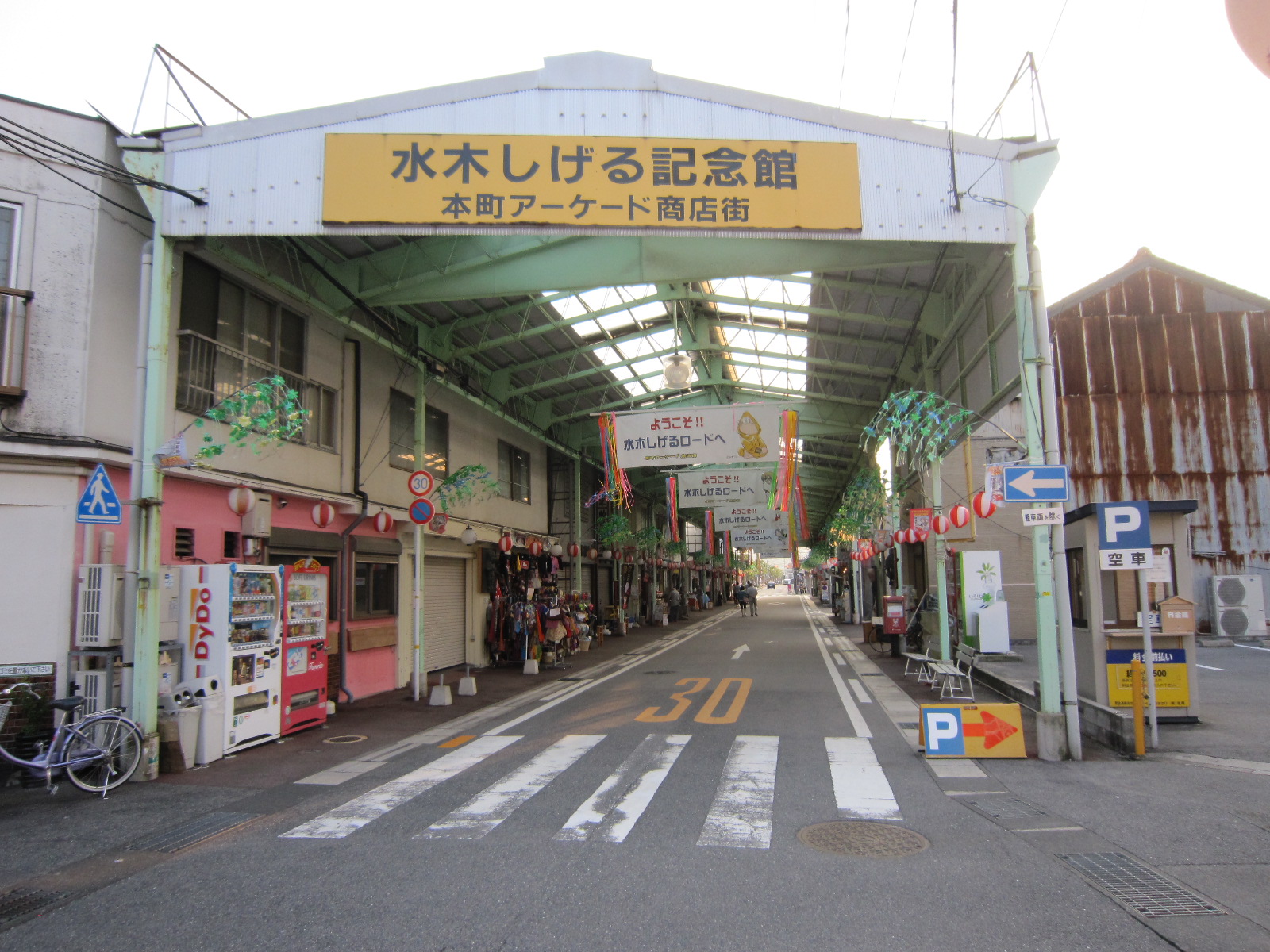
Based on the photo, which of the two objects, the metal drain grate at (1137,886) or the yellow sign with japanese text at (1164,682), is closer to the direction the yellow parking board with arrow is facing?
the metal drain grate

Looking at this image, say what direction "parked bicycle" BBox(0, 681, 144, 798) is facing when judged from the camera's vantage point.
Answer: facing to the left of the viewer

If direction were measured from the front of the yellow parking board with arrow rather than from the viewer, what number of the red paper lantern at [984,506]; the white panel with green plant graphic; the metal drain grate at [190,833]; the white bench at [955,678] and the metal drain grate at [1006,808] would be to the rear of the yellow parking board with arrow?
3

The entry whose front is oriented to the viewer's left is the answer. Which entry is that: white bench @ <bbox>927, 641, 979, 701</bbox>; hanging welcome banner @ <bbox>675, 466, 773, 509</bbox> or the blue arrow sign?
the white bench

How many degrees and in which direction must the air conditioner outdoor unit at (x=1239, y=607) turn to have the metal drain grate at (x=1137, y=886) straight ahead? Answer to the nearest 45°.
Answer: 0° — it already faces it

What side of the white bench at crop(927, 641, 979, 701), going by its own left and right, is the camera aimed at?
left

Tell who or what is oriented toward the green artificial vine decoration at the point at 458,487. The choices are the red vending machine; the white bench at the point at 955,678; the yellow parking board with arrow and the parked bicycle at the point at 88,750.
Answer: the white bench

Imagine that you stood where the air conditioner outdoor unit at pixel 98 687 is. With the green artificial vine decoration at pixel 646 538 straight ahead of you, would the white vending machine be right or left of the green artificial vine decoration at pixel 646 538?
right
